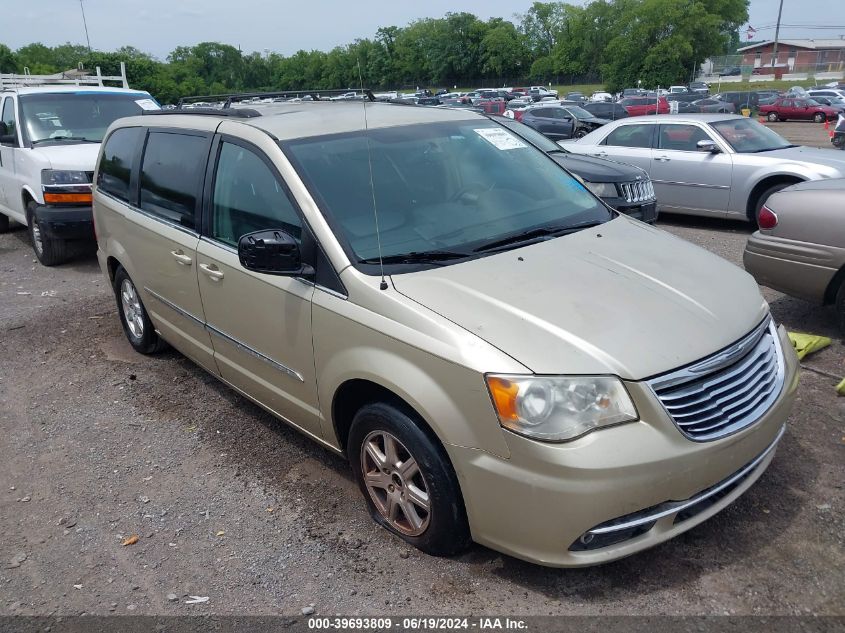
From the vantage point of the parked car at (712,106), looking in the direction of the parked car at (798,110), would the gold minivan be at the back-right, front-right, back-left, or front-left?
back-right

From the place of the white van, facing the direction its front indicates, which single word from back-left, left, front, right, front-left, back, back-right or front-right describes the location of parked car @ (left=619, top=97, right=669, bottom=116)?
left

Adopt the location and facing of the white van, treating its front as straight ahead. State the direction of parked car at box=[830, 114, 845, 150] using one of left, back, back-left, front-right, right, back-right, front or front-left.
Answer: front-left

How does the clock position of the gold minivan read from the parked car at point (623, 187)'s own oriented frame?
The gold minivan is roughly at 2 o'clock from the parked car.

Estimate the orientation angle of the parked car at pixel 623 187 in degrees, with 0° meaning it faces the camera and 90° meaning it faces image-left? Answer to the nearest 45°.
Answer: approximately 315°

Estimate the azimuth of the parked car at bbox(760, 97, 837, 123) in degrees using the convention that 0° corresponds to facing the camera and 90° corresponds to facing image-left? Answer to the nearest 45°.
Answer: approximately 270°

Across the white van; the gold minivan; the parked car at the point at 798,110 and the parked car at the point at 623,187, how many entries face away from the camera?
0

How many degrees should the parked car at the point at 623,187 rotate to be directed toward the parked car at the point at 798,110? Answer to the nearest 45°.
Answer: approximately 135° to its left

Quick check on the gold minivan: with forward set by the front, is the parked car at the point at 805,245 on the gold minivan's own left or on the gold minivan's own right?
on the gold minivan's own left

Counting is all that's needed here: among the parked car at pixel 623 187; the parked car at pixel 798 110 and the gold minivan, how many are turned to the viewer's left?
0
